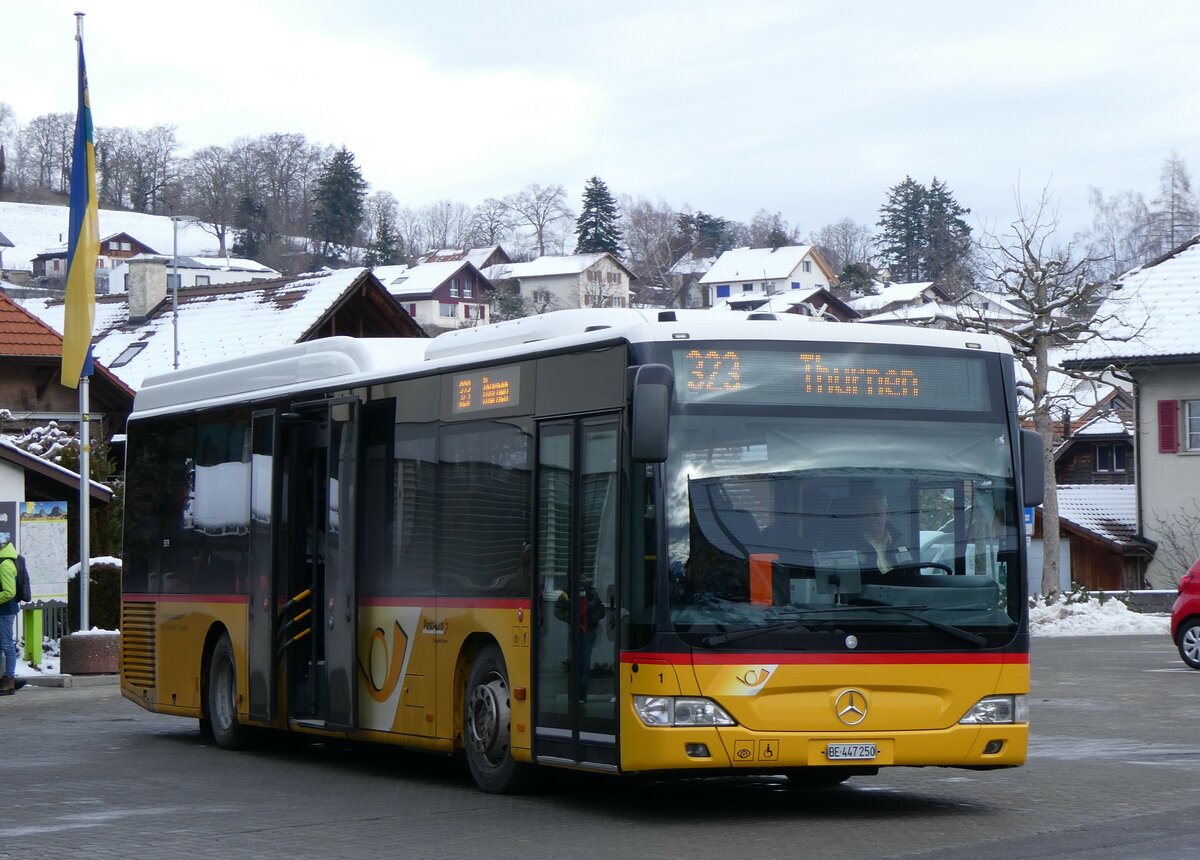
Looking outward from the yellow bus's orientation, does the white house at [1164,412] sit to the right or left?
on its left

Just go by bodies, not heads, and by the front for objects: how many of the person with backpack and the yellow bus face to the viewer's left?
1

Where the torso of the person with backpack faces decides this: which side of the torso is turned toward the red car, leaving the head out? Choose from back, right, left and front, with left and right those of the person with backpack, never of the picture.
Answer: back

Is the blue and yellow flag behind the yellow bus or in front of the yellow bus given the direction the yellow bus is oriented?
behind

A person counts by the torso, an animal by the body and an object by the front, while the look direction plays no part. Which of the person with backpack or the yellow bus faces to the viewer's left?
the person with backpack

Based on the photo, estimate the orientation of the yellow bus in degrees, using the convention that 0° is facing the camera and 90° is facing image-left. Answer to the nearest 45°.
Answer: approximately 315°

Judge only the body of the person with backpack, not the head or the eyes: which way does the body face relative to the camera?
to the viewer's left
